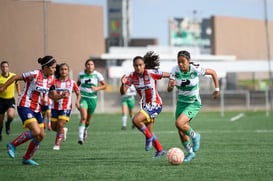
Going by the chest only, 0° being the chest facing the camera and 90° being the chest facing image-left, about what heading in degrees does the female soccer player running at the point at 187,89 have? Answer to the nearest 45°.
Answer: approximately 45°

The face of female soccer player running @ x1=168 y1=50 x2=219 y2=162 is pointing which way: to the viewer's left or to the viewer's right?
to the viewer's left

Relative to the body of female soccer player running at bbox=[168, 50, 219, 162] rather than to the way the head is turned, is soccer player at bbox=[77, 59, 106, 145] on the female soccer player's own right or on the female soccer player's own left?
on the female soccer player's own right

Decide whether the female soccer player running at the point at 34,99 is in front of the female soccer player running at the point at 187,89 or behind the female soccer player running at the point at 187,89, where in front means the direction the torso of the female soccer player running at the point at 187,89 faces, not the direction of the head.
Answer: in front

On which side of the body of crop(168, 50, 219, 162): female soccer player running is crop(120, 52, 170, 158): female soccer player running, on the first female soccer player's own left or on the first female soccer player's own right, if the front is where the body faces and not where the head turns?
on the first female soccer player's own right

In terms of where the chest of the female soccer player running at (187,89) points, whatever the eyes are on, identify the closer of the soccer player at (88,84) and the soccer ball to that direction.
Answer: the soccer ball

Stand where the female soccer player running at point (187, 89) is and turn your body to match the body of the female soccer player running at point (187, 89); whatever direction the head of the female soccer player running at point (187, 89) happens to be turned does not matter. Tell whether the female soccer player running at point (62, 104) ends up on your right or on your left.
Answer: on your right
